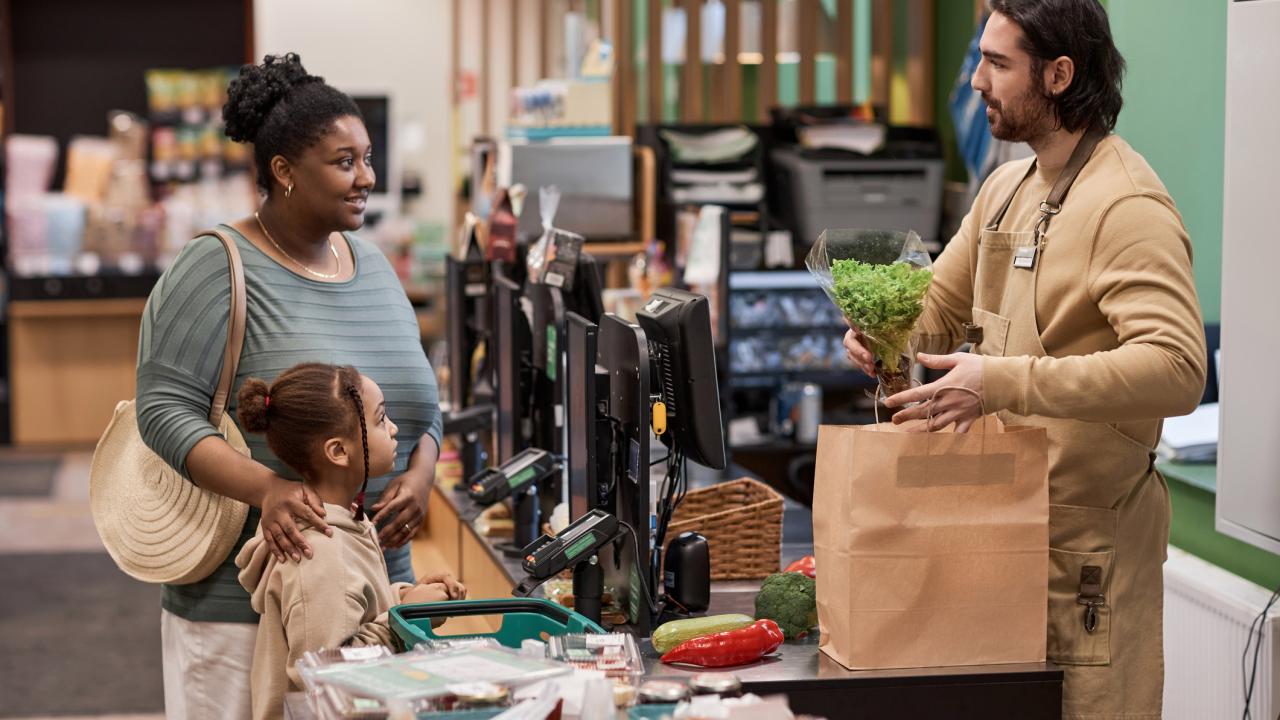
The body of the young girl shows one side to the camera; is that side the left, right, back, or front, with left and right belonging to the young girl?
right

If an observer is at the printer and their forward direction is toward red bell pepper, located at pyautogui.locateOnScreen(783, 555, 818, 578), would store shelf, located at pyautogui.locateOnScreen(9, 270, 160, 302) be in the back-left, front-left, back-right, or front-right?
back-right

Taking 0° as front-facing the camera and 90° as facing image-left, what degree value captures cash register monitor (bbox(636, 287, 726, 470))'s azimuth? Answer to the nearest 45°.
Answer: approximately 225°

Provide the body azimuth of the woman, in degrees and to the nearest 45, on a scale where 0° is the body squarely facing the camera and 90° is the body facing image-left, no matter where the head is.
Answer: approximately 315°

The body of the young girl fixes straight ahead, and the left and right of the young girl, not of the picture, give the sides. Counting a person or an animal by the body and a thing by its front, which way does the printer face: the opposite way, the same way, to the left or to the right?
to the right

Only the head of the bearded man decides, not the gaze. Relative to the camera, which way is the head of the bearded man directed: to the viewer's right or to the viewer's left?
to the viewer's left
